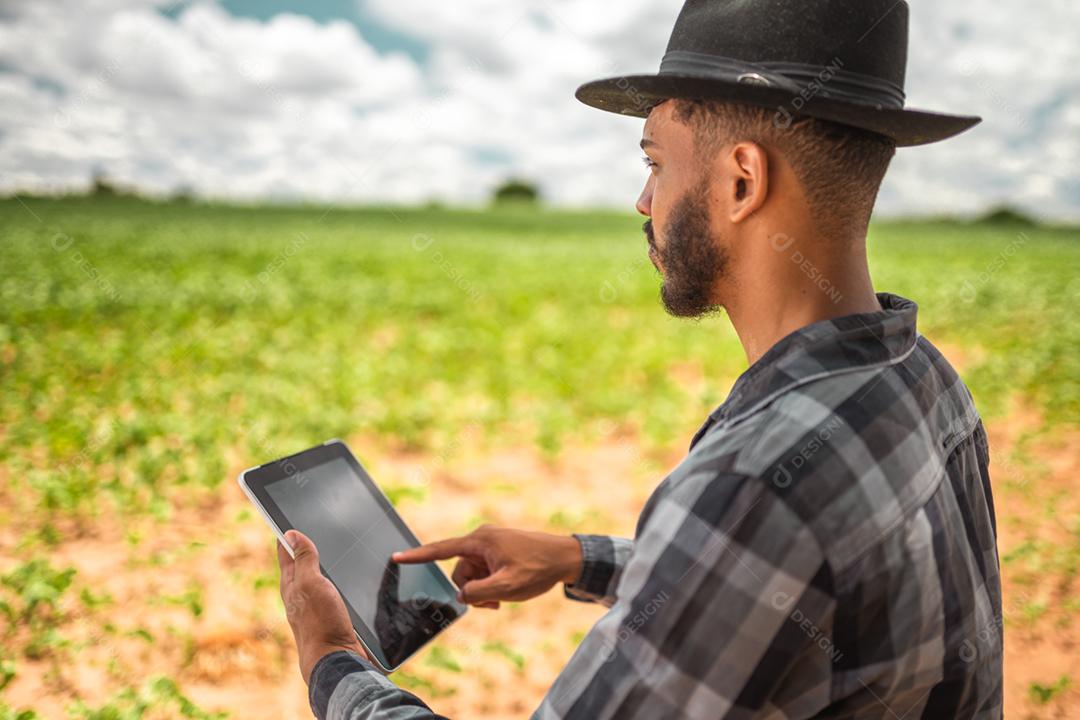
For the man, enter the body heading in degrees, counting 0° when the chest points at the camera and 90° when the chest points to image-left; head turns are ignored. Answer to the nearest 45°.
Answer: approximately 135°
